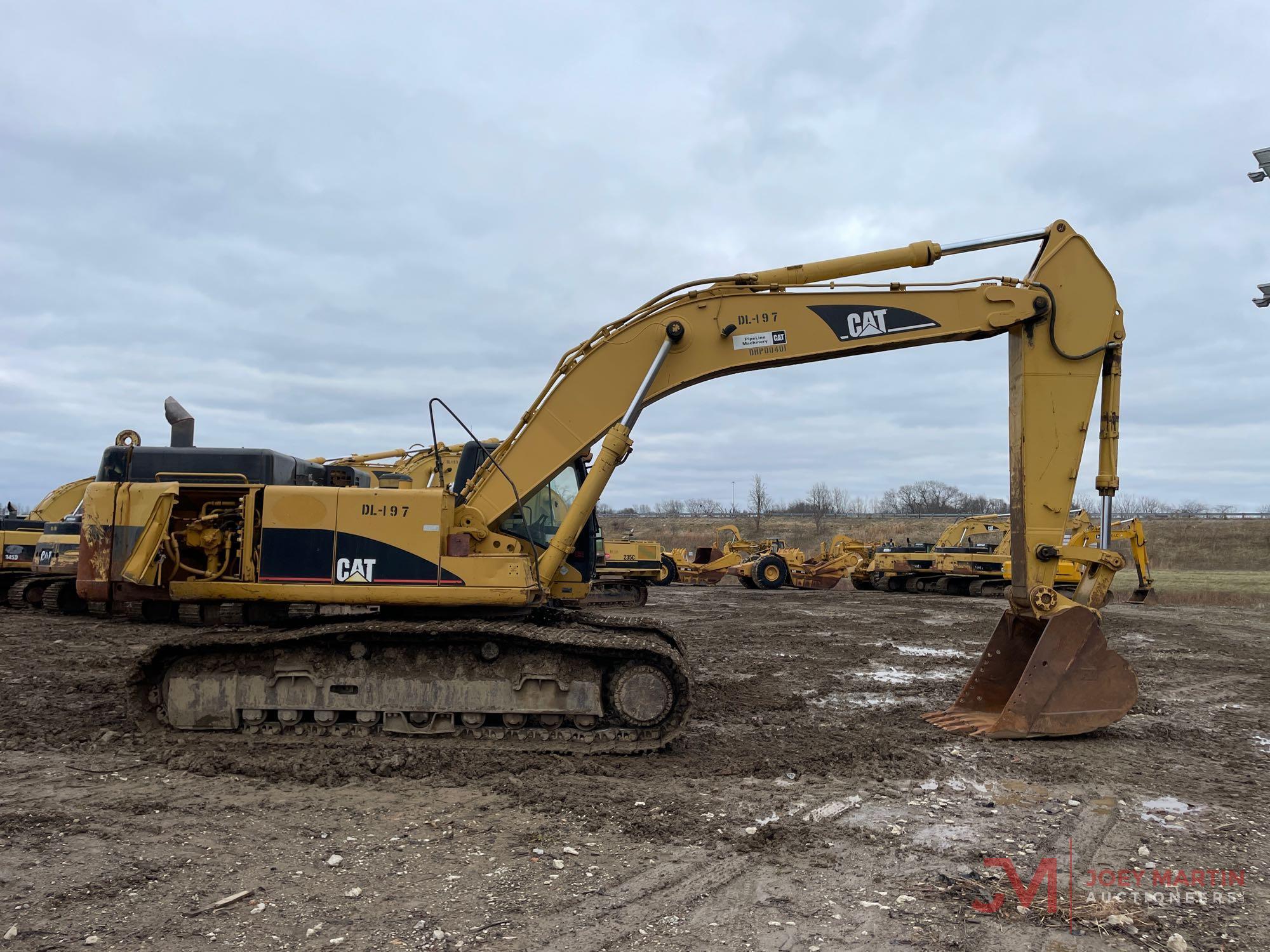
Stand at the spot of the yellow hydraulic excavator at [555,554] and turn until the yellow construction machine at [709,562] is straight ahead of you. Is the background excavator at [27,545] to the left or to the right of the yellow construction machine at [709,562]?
left

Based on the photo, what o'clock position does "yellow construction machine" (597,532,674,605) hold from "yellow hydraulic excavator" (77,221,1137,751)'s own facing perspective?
The yellow construction machine is roughly at 9 o'clock from the yellow hydraulic excavator.

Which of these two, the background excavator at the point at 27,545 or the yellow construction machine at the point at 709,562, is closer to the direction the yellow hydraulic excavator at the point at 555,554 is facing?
the yellow construction machine

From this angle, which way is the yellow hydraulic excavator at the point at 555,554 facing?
to the viewer's right

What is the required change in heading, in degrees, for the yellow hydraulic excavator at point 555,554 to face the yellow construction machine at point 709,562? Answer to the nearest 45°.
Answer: approximately 90° to its left

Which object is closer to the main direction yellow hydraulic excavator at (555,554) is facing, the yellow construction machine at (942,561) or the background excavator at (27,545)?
the yellow construction machine

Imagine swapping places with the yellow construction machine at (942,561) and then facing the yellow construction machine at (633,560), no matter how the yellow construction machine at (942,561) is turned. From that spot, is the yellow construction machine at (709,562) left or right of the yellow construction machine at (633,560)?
right

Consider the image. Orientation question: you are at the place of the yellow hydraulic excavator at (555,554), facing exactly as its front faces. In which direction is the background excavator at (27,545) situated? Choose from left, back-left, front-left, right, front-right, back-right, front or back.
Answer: back-left

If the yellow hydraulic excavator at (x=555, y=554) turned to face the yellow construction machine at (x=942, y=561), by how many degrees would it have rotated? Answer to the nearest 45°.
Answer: approximately 45° to its left
